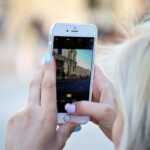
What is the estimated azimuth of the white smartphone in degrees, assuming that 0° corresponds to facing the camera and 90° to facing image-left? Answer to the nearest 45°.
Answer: approximately 0°
